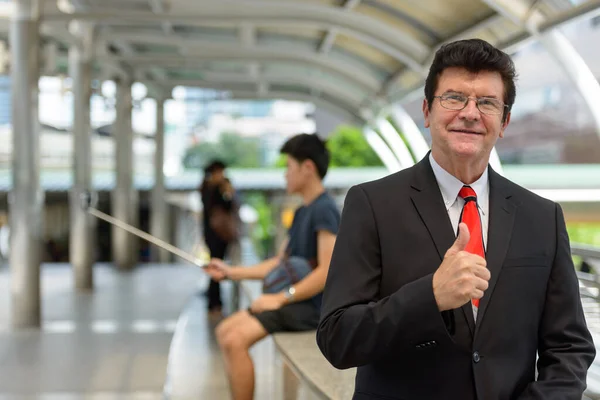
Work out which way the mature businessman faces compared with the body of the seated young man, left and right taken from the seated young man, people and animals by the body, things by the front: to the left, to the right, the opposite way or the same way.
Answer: to the left

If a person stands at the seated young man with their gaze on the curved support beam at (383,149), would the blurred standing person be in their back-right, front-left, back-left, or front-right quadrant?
front-left

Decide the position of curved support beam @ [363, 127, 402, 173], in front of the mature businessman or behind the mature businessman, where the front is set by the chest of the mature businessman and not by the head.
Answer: behind

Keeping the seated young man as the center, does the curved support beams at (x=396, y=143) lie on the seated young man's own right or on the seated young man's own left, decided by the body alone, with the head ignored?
on the seated young man's own right

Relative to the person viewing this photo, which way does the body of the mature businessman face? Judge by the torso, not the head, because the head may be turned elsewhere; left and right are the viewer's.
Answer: facing the viewer

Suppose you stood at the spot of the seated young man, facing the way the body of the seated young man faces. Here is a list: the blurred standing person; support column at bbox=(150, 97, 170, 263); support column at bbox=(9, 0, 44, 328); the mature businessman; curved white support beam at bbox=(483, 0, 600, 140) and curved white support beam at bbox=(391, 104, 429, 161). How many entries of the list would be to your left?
1

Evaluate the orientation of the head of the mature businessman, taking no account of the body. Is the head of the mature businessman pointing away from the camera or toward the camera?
toward the camera

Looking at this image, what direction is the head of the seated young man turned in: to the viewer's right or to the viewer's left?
to the viewer's left

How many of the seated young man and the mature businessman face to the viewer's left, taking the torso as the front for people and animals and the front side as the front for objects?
1

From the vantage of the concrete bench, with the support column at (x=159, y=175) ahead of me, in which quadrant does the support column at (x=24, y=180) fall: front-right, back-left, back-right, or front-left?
front-left

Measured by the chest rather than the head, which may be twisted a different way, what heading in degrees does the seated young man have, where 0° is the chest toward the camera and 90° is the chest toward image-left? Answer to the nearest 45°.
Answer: approximately 90°

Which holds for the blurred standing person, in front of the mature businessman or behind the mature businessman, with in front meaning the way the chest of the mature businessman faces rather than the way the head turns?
behind

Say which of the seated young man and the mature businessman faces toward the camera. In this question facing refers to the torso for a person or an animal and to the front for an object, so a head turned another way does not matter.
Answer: the mature businessman

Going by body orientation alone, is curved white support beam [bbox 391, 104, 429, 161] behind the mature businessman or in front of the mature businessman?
behind

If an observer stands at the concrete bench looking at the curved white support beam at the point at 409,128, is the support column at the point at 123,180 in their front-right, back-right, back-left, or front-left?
front-left
